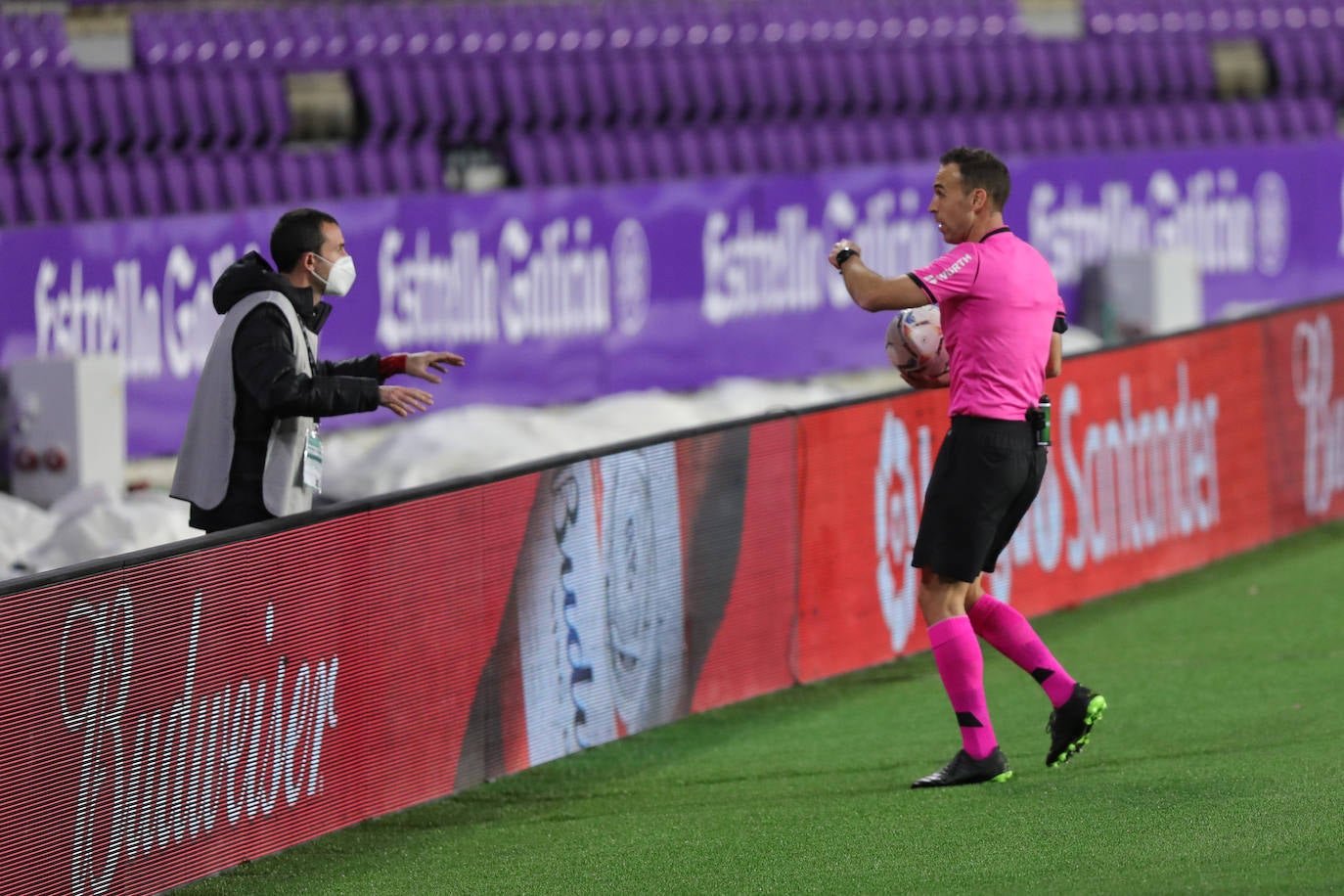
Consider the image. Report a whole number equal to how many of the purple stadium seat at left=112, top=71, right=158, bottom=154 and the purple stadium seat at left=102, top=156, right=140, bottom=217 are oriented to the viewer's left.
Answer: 0

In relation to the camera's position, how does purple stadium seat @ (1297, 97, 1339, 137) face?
facing the viewer and to the right of the viewer

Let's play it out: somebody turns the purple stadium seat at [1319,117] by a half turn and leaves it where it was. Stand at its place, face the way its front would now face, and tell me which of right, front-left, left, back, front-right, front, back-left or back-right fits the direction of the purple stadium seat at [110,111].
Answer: left

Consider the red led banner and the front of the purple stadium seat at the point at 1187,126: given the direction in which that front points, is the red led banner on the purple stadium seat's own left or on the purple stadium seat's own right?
on the purple stadium seat's own right

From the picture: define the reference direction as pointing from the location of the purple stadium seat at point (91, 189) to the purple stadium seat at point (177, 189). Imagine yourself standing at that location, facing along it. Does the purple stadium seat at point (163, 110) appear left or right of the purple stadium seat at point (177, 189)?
left

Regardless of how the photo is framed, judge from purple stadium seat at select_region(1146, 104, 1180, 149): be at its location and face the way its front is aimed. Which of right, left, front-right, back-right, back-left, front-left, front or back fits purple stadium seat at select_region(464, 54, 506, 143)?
right

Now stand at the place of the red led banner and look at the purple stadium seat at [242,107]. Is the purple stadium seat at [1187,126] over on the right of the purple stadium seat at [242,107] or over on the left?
right

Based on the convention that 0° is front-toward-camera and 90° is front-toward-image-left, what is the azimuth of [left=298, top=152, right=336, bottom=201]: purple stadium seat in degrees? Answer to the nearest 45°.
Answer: approximately 315°

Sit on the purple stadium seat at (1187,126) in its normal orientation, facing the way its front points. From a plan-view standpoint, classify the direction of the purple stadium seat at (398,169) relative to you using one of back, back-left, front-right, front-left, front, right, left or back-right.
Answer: right

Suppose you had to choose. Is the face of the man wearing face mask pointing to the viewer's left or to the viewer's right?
to the viewer's right

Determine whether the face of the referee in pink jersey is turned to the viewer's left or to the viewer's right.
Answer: to the viewer's left
